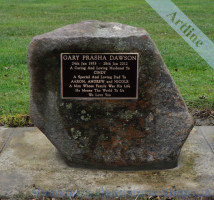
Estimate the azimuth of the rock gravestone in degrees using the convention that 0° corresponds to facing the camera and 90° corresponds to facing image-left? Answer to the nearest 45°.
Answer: approximately 0°
